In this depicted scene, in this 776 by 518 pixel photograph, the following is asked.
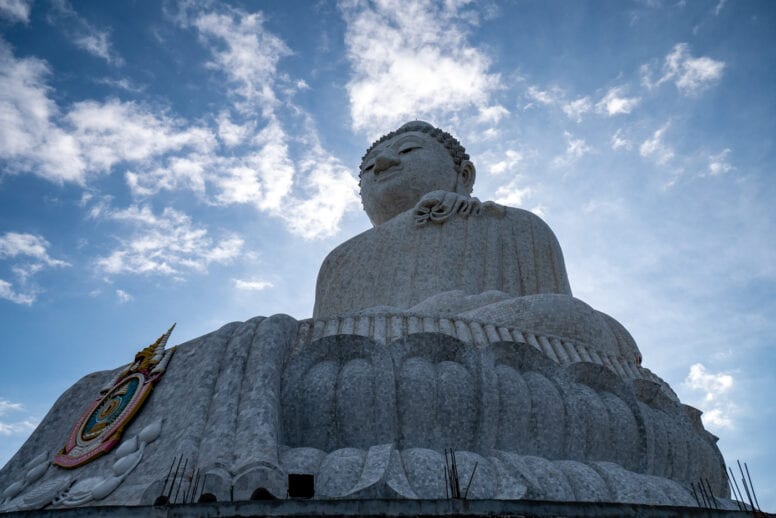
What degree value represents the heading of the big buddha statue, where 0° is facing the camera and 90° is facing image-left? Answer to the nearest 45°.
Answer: approximately 45°
